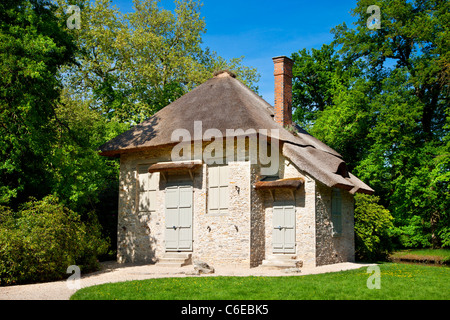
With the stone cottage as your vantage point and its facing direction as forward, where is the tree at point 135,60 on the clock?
The tree is roughly at 5 o'clock from the stone cottage.

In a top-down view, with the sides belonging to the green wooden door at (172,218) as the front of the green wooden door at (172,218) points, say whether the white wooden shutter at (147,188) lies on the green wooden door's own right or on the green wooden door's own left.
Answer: on the green wooden door's own right

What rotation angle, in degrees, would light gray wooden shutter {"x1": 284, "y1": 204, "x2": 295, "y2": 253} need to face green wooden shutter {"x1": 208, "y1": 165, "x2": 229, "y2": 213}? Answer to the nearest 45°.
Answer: approximately 90° to its right

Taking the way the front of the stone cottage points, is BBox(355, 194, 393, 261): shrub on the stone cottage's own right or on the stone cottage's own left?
on the stone cottage's own left

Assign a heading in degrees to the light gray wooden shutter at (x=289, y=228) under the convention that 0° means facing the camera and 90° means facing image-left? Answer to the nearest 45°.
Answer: approximately 0°

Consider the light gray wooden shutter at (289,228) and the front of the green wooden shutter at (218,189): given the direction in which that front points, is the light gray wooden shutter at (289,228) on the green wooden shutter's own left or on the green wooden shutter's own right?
on the green wooden shutter's own left

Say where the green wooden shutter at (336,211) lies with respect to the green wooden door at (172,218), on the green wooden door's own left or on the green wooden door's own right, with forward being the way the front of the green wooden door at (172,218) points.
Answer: on the green wooden door's own left

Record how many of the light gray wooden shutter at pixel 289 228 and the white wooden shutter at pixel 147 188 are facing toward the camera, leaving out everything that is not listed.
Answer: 2

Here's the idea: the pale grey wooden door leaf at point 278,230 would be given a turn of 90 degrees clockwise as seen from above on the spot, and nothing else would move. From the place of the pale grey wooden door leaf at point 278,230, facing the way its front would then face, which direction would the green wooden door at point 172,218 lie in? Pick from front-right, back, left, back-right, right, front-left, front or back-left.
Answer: front

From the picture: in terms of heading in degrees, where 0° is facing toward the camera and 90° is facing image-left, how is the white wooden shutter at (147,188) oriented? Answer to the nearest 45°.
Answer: approximately 0°

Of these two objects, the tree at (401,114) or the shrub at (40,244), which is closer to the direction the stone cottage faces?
the shrub
